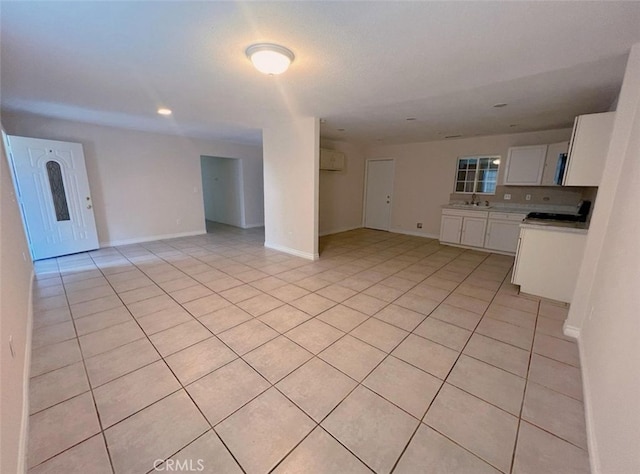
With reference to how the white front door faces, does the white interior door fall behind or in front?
in front

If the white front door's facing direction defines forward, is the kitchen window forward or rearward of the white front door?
forward

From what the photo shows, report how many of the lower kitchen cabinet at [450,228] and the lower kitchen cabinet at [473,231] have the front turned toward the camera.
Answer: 2

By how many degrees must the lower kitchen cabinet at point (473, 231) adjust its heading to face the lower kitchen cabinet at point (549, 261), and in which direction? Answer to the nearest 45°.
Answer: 0° — it already faces it

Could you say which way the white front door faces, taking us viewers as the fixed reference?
facing the viewer and to the right of the viewer

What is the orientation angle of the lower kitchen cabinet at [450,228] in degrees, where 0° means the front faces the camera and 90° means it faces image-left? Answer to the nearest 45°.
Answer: approximately 0°

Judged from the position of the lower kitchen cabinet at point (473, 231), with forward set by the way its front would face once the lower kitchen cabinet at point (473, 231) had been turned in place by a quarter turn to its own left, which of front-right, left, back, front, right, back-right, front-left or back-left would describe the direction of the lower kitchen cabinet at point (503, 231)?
front

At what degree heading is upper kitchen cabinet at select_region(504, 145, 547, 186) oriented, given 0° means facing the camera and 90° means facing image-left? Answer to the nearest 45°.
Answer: approximately 45°

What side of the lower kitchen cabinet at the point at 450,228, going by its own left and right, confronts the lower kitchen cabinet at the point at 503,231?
left
